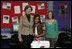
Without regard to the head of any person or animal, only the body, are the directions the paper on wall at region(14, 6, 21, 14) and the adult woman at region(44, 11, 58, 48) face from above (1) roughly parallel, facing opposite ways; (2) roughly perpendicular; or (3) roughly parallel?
roughly parallel

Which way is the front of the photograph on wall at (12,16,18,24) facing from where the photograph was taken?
facing the viewer

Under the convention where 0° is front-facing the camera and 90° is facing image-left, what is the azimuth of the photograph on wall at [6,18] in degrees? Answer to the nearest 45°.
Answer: approximately 0°

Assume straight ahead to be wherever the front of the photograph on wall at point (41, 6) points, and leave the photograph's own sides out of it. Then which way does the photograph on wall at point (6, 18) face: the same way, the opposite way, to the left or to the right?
the same way

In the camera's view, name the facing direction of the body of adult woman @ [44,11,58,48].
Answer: toward the camera

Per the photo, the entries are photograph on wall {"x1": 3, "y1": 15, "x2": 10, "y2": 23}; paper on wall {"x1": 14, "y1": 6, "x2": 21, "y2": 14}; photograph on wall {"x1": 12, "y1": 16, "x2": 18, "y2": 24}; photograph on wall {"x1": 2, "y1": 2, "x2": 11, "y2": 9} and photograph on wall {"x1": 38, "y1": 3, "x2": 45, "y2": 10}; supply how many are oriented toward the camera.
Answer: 5

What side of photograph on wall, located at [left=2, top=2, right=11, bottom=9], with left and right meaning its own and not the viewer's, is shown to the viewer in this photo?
front

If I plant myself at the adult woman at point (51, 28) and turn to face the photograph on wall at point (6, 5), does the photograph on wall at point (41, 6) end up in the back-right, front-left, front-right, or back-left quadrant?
front-right

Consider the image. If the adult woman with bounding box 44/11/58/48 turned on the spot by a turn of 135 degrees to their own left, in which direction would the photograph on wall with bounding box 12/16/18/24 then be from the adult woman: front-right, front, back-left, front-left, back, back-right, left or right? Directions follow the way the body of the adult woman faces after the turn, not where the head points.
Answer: left

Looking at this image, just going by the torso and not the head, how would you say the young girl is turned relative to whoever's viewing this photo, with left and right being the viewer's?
facing the viewer and to the left of the viewer

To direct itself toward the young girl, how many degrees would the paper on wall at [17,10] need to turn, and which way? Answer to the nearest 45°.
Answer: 0° — it already faces them

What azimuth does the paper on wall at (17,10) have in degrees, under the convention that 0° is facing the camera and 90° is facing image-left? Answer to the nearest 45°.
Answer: approximately 0°
